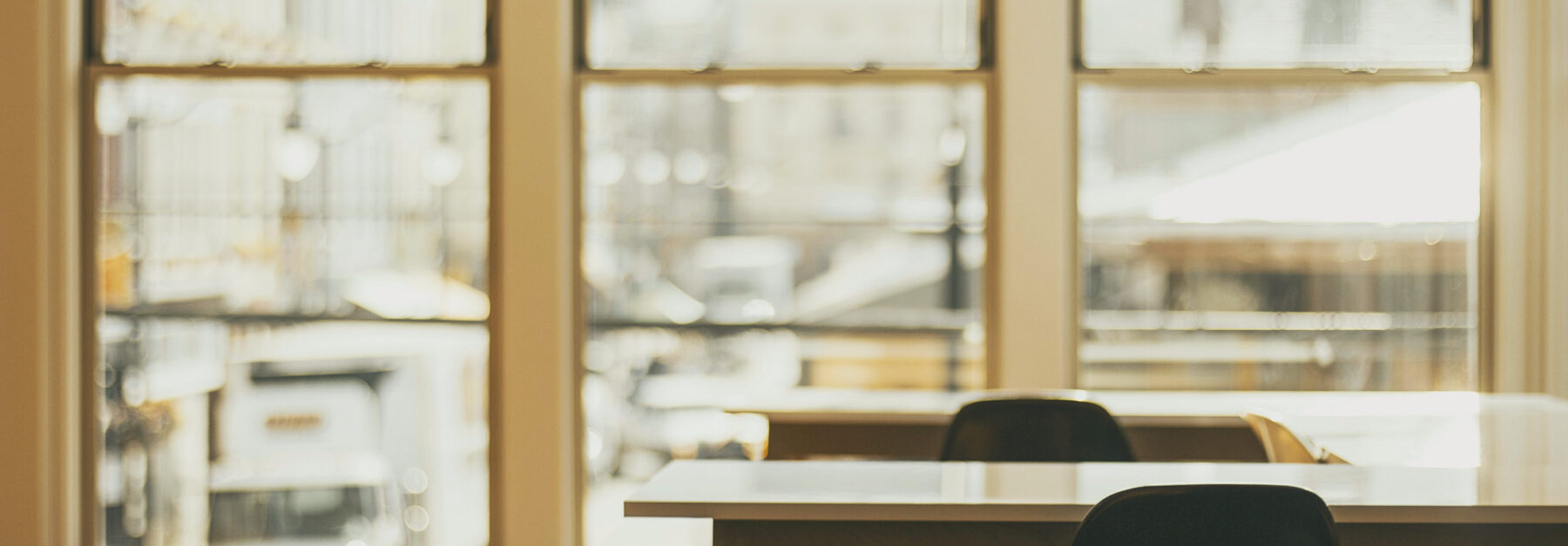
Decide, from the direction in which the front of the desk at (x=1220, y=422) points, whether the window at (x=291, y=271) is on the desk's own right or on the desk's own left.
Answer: on the desk's own right

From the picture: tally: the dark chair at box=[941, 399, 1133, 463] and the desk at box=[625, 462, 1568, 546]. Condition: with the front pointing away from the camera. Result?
1

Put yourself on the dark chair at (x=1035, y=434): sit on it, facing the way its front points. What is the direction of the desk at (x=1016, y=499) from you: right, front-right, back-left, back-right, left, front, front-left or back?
back

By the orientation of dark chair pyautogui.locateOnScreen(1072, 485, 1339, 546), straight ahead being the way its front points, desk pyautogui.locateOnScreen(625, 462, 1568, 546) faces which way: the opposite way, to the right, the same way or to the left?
the opposite way

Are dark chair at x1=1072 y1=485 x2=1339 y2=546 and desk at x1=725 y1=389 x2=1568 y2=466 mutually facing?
yes

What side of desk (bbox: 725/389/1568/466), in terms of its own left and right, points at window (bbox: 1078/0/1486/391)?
back

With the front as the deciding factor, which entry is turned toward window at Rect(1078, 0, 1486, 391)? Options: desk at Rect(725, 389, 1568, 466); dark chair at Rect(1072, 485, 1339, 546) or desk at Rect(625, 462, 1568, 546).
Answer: the dark chair

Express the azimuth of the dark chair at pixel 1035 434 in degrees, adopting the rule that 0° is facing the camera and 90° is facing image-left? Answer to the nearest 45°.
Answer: approximately 180°

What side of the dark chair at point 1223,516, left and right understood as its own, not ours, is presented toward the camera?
back

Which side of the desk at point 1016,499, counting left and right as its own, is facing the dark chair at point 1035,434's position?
back

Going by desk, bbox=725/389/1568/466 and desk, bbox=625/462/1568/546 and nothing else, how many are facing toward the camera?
2

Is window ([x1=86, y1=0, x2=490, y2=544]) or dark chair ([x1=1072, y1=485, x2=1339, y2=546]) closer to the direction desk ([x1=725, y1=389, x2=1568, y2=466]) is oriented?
the dark chair
